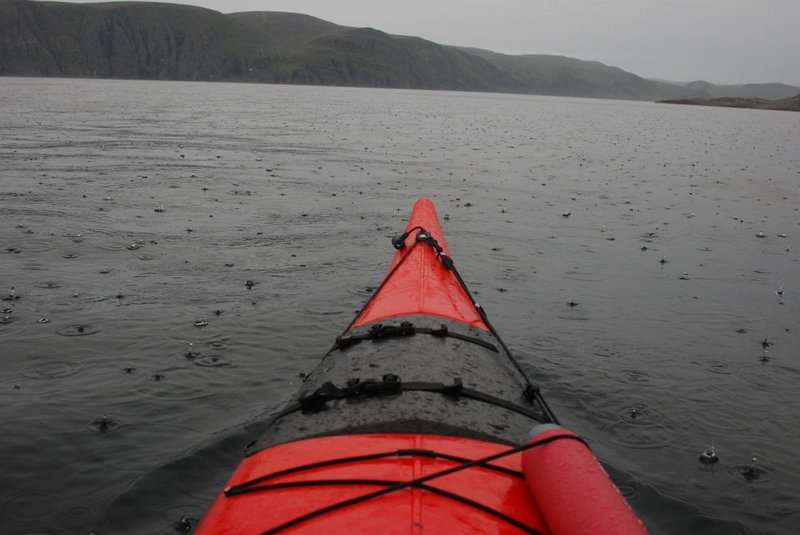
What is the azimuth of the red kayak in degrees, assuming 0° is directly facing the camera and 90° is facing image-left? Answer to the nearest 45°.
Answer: approximately 180°
